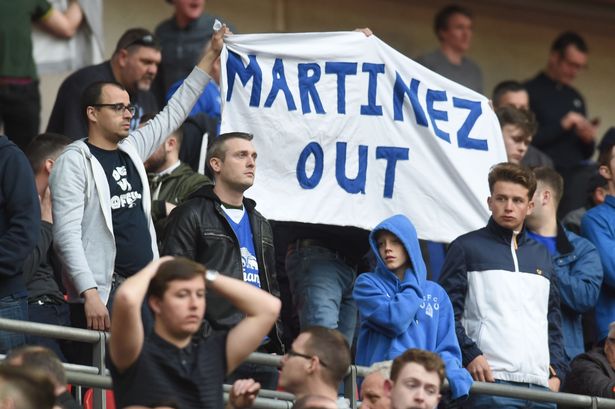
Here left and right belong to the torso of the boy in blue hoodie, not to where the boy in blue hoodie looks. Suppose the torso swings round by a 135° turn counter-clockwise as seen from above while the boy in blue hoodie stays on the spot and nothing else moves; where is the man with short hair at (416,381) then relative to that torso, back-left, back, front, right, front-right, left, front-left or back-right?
back-right

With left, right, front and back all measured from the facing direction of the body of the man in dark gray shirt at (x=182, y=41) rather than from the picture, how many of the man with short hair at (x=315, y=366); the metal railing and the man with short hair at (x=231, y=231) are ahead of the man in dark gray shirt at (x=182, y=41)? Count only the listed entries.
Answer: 3

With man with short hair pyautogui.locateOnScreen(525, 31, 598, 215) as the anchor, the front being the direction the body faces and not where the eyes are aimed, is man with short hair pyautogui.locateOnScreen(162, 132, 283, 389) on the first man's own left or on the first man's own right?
on the first man's own right

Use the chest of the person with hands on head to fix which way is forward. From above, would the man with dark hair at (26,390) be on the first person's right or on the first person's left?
on the first person's right

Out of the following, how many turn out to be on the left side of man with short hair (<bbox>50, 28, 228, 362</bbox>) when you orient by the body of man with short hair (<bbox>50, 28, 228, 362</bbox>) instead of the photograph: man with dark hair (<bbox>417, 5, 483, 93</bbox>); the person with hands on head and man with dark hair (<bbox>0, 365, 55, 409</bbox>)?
1

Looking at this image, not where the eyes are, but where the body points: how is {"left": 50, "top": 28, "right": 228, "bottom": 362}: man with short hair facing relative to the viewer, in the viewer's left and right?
facing the viewer and to the right of the viewer

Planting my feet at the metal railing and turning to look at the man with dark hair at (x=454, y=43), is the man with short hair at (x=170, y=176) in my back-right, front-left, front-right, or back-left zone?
front-left

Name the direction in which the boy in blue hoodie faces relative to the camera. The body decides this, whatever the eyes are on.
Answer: toward the camera

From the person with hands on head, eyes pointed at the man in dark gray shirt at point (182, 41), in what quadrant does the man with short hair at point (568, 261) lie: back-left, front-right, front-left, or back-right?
front-right

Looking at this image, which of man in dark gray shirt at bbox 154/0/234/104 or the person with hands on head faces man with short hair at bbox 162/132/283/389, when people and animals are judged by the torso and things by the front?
man in dark gray shirt at bbox 154/0/234/104

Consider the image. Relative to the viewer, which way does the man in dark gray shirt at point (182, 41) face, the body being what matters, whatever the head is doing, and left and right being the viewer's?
facing the viewer
